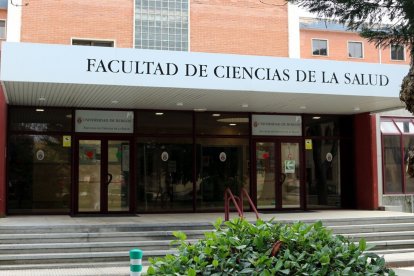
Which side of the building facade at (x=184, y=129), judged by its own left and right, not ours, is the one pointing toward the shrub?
front

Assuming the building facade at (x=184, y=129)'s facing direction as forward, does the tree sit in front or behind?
in front

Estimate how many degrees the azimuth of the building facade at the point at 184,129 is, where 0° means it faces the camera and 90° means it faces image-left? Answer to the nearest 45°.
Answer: approximately 0°
